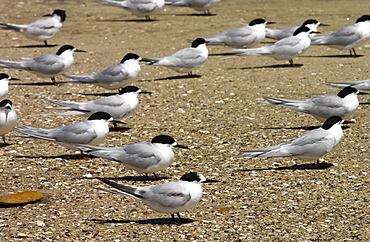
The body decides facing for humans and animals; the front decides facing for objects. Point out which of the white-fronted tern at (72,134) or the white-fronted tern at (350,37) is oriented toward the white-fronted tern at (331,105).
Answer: the white-fronted tern at (72,134)

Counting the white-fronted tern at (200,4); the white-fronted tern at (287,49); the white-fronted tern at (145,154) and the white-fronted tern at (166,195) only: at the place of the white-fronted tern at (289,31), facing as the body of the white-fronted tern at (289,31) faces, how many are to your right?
3

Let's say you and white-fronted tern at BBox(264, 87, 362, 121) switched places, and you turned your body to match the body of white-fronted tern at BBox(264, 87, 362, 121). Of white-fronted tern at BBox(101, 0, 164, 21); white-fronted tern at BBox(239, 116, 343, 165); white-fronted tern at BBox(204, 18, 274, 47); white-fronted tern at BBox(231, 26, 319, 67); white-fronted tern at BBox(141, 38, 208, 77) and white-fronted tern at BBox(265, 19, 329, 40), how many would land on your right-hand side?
1

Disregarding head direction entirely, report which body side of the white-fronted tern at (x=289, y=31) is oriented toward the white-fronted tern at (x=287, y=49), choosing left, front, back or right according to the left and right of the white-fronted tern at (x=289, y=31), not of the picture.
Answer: right

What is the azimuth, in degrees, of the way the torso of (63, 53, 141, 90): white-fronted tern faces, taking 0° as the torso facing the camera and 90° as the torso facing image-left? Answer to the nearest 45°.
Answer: approximately 270°

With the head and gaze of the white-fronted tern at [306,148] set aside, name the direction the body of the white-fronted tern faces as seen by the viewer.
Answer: to the viewer's right

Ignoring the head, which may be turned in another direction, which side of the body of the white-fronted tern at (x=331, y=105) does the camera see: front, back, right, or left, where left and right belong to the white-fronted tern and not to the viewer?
right

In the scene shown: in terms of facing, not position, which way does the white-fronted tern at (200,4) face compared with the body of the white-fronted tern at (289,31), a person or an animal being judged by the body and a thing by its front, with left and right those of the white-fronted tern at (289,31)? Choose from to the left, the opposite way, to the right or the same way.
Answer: the same way

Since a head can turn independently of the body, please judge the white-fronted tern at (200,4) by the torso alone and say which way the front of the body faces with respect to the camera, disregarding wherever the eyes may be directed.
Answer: to the viewer's right

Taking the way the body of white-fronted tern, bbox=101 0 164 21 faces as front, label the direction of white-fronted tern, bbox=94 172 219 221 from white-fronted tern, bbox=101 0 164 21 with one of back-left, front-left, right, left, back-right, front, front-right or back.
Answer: right

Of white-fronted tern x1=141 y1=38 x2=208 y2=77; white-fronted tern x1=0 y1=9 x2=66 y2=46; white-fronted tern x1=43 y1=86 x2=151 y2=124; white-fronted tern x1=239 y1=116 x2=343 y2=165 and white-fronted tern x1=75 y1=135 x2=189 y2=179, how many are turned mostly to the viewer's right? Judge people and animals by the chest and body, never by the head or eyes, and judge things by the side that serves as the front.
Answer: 5

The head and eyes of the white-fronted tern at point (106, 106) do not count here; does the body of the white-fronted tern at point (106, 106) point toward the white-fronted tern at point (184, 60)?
no

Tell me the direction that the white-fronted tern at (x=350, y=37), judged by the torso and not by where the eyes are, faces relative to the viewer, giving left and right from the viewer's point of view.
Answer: facing to the right of the viewer

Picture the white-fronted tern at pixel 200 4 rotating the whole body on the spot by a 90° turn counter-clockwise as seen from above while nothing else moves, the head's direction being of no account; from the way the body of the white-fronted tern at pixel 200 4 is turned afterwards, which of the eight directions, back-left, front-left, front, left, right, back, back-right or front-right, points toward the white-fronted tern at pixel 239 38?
back

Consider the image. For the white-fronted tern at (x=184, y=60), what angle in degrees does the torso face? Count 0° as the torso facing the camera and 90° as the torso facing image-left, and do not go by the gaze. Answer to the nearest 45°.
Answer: approximately 270°

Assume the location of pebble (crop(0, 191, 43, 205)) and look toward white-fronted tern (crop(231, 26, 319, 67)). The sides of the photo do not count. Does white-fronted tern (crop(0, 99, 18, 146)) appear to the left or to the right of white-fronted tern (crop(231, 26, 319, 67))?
left

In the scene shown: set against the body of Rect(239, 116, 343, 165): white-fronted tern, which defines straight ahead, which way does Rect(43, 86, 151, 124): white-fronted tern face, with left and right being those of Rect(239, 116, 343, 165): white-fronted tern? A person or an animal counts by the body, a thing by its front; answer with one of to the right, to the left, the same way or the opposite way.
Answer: the same way

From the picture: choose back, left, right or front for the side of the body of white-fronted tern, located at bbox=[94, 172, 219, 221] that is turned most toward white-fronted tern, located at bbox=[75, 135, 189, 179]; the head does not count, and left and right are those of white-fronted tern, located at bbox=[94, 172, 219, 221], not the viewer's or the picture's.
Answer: left

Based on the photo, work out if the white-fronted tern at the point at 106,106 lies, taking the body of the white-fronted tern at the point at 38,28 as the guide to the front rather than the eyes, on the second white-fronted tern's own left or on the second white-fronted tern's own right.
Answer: on the second white-fronted tern's own right

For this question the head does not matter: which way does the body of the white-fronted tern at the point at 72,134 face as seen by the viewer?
to the viewer's right
